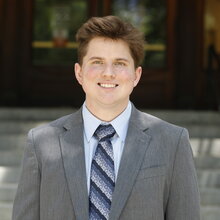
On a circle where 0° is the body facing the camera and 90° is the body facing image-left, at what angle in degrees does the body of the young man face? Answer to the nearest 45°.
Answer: approximately 0°

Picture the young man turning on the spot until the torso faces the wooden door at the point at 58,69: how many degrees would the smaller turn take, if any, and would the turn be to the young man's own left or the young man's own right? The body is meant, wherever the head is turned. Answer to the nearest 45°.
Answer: approximately 180°
